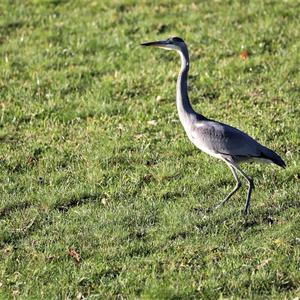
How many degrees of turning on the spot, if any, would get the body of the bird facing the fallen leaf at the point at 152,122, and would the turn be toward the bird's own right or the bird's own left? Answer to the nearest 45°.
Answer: approximately 45° to the bird's own right

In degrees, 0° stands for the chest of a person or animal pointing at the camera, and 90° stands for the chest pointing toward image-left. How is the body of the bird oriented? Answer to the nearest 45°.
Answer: approximately 90°

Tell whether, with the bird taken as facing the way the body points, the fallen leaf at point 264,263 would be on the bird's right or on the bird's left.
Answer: on the bird's left

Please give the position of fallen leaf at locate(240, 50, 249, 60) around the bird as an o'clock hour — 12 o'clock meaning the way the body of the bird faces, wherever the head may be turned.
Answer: The fallen leaf is roughly at 3 o'clock from the bird.

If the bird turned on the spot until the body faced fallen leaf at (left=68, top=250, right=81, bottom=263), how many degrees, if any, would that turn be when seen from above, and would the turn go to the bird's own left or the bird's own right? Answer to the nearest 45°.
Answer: approximately 45° to the bird's own left

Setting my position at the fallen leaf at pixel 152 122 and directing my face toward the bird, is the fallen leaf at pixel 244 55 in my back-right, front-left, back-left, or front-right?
back-left
